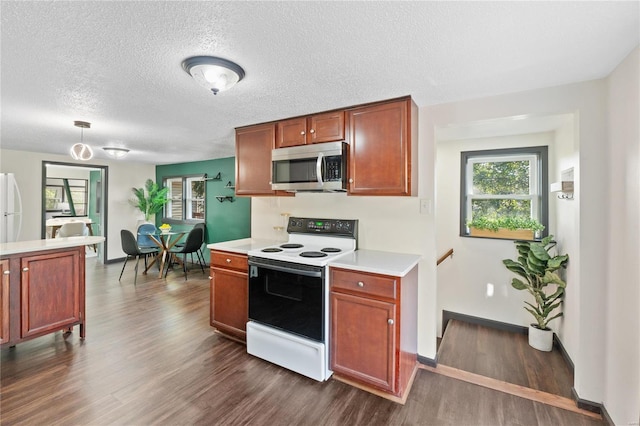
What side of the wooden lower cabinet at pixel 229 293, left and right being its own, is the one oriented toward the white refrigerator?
right

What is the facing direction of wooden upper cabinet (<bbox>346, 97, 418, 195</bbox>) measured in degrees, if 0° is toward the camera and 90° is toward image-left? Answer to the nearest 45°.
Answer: approximately 45°

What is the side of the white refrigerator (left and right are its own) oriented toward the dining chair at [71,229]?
left

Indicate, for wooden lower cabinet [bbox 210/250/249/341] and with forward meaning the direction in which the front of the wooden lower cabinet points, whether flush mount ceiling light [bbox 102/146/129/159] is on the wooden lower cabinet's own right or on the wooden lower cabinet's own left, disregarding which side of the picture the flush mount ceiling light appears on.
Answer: on the wooden lower cabinet's own right

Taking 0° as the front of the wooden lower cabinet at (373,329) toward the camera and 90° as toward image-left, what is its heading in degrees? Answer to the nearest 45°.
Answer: approximately 45°

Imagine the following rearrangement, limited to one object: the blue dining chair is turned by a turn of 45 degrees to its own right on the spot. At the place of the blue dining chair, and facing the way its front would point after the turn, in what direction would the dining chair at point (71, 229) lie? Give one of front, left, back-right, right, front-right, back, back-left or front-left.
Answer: back-right

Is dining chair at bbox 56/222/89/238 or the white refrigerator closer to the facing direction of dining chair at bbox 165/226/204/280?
the dining chair

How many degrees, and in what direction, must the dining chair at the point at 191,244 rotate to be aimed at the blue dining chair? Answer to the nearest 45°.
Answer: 0° — it already faces it

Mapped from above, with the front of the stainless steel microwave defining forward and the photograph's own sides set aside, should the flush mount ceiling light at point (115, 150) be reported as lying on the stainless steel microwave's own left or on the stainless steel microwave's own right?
on the stainless steel microwave's own right

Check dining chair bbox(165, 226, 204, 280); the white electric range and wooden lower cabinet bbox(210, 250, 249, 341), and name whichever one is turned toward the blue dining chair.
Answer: the dining chair
